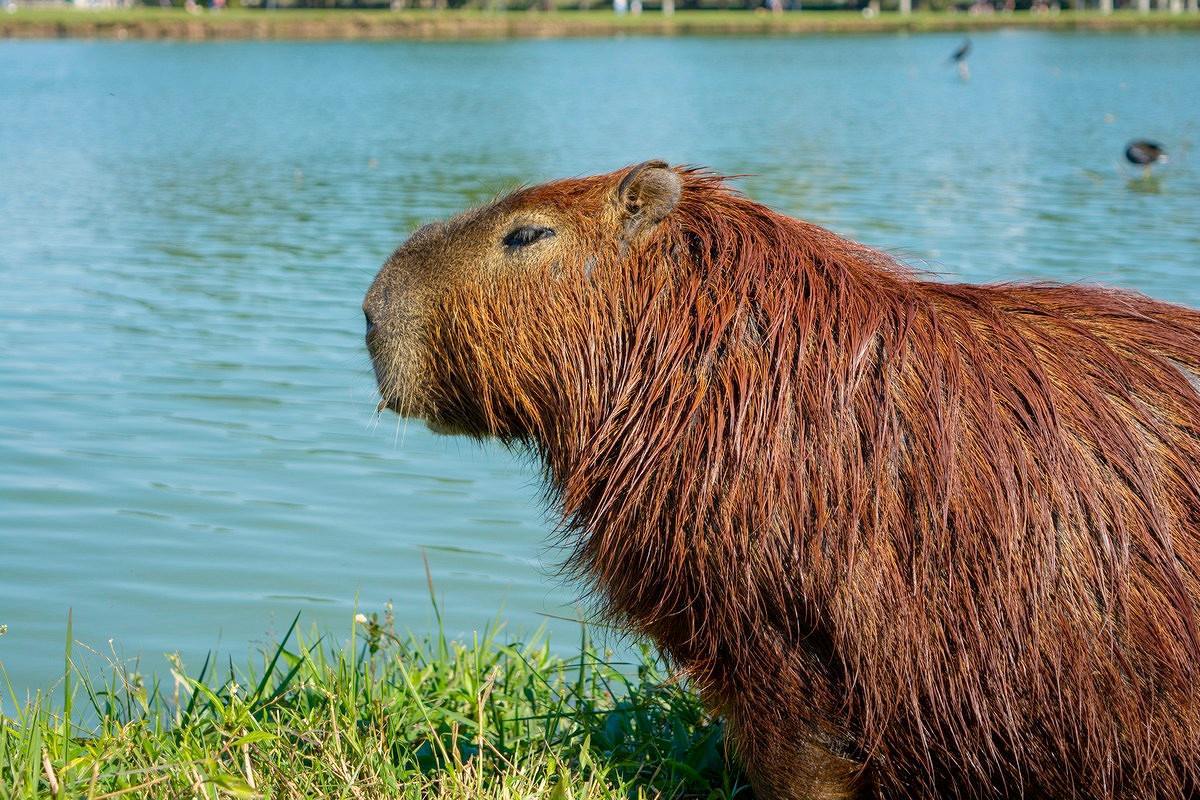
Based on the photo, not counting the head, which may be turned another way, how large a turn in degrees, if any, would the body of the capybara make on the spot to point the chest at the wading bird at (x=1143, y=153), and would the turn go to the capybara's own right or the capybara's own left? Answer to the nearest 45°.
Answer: approximately 90° to the capybara's own right

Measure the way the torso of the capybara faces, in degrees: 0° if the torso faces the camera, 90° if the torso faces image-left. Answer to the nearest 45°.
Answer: approximately 90°
